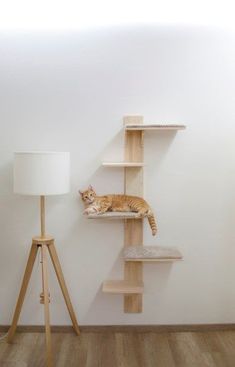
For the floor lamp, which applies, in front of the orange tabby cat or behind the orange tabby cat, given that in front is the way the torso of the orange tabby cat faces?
in front

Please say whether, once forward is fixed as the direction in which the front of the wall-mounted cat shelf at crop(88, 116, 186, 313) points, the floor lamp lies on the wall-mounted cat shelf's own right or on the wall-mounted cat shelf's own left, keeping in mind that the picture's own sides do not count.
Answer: on the wall-mounted cat shelf's own right

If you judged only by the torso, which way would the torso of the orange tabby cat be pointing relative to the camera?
to the viewer's left

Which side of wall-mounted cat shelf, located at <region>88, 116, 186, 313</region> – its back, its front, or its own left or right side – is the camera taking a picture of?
front
